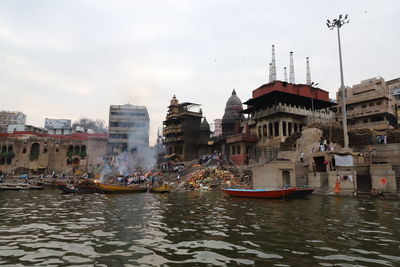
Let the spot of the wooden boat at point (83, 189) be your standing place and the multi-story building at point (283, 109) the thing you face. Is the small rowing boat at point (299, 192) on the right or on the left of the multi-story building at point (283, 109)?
right

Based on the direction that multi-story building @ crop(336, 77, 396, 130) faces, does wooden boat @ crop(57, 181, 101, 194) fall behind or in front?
in front

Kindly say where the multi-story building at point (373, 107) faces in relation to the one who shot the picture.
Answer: facing the viewer and to the left of the viewer

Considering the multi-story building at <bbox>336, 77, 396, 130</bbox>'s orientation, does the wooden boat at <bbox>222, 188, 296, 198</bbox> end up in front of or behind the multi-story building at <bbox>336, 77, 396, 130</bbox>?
in front

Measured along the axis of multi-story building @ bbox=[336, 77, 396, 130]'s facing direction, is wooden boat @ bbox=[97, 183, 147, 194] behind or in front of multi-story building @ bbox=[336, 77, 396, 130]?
in front

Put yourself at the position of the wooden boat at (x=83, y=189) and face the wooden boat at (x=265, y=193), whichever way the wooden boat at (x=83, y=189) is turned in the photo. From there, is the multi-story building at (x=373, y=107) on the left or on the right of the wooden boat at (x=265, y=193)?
left
